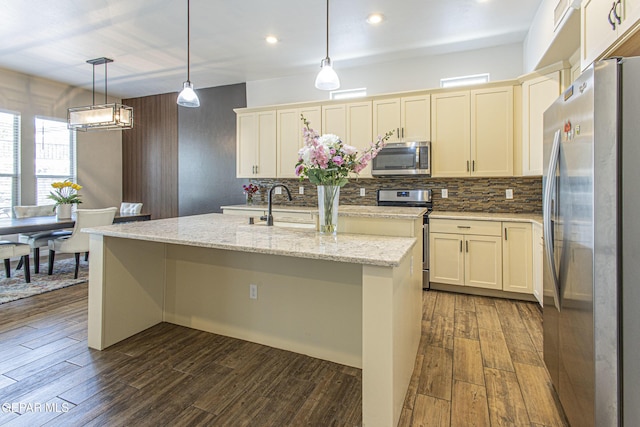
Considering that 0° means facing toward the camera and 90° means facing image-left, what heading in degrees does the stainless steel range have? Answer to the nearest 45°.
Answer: approximately 0°

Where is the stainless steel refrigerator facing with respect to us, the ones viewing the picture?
facing to the left of the viewer

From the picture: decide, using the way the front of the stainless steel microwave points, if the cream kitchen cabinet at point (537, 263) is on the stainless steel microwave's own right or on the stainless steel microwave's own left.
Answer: on the stainless steel microwave's own left

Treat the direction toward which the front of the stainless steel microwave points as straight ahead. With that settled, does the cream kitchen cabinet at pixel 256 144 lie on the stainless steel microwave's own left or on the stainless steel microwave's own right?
on the stainless steel microwave's own right

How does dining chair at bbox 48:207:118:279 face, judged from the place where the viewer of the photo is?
facing away from the viewer and to the left of the viewer

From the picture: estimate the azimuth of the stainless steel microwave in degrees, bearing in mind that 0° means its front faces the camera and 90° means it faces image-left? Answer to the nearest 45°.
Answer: approximately 0°

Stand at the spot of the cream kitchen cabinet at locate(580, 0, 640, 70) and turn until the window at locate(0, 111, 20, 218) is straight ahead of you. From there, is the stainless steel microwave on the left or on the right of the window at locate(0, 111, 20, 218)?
right

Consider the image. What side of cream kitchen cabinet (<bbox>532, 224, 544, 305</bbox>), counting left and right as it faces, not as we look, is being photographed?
left
